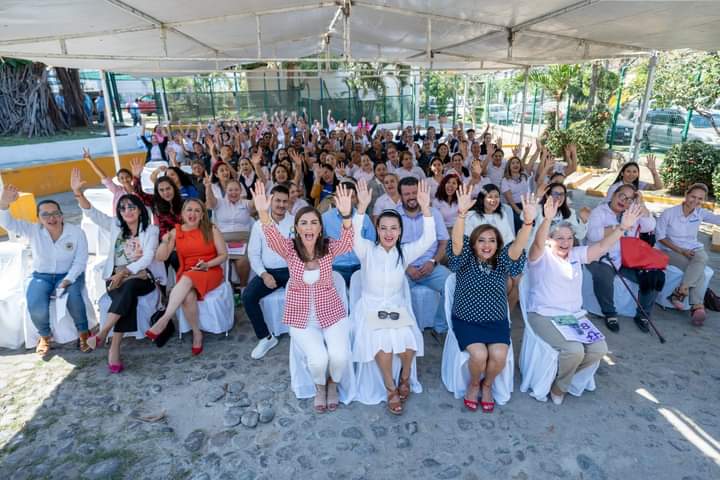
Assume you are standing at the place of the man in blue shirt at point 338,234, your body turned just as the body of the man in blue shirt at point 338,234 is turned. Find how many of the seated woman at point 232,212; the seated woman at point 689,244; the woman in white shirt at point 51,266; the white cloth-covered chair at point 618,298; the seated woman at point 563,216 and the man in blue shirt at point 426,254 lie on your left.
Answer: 4

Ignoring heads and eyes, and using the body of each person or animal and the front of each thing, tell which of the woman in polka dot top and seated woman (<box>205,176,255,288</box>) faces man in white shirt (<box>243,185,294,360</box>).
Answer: the seated woman

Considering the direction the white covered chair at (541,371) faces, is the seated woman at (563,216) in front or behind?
behind

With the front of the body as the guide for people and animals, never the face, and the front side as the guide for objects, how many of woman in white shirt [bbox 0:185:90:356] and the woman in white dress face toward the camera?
2

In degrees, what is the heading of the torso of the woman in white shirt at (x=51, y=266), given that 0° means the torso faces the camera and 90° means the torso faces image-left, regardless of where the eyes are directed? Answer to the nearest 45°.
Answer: approximately 0°

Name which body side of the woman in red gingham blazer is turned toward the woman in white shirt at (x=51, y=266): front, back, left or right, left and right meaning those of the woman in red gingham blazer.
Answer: right

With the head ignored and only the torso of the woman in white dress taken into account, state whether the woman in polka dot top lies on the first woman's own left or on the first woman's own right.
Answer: on the first woman's own left

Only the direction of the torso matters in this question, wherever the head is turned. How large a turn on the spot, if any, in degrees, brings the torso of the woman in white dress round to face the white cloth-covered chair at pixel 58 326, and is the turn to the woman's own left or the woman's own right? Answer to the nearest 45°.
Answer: approximately 90° to the woman's own right

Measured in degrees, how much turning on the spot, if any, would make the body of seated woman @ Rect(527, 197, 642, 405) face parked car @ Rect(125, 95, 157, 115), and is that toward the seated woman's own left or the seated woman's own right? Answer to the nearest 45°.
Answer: approximately 180°

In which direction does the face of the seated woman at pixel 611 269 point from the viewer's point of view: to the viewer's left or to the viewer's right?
to the viewer's left

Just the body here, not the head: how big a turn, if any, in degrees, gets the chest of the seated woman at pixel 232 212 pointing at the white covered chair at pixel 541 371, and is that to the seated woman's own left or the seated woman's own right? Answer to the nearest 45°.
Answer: approximately 45° to the seated woman's own left

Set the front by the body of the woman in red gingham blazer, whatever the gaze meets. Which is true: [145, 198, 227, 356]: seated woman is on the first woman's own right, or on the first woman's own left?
on the first woman's own right
